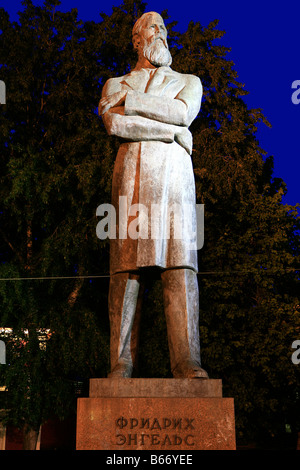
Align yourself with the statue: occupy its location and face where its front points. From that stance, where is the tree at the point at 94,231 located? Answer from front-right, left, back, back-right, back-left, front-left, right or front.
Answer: back

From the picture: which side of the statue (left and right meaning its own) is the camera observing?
front
